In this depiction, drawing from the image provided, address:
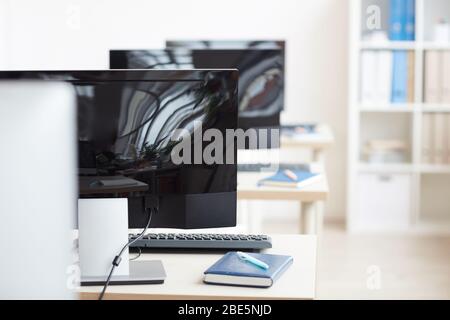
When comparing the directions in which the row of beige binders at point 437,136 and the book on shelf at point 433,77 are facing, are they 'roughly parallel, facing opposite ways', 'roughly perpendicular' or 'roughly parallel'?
roughly parallel

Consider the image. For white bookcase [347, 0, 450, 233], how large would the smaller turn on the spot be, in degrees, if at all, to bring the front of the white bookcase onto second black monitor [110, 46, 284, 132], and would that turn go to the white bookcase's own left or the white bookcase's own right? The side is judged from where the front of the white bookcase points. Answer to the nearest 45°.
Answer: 0° — it already faces it

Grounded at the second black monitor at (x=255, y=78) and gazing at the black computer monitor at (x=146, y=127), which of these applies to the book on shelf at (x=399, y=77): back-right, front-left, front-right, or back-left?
back-left

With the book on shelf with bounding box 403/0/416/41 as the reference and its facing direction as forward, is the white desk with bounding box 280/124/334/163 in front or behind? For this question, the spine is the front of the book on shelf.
in front

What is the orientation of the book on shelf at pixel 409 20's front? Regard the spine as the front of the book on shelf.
toward the camera

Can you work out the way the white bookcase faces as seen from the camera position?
facing the viewer

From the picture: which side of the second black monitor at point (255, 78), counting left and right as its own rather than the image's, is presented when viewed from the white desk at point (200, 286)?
front

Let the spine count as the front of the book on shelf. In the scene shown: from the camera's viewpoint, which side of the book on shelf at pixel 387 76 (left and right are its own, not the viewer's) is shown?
front

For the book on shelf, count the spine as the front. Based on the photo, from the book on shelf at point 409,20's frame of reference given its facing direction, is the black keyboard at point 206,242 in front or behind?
in front

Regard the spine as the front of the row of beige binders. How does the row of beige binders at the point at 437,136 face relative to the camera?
toward the camera
